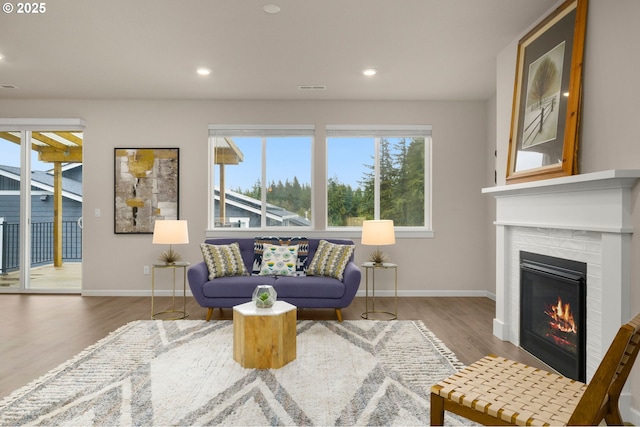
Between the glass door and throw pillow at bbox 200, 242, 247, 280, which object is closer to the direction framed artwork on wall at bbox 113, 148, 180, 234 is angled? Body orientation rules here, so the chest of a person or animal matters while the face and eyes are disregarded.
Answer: the throw pillow

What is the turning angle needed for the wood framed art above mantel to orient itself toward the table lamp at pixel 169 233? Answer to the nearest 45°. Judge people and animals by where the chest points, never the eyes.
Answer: approximately 45° to its right

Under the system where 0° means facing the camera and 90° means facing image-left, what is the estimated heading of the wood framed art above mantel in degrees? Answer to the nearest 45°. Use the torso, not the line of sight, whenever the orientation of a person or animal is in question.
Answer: approximately 45°

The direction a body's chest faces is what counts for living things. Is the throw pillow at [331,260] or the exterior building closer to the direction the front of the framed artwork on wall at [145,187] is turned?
the throw pillow

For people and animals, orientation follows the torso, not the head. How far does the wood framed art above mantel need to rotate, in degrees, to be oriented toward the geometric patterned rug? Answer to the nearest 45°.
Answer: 0° — it already faces it

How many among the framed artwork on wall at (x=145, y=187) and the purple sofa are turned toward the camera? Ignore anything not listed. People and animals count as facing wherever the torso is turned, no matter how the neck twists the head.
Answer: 2

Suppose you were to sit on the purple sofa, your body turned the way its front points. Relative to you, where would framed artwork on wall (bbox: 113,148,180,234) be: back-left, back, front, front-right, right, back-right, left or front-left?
back-right

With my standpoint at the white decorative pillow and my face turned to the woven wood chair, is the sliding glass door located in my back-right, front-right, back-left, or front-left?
back-right

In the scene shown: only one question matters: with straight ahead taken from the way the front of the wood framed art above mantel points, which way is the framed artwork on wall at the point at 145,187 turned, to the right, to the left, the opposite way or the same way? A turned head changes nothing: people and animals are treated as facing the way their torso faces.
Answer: to the left

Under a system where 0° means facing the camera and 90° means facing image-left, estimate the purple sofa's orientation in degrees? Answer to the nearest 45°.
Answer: approximately 0°
